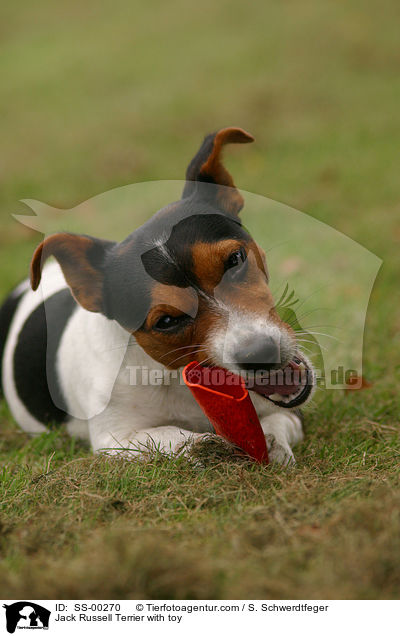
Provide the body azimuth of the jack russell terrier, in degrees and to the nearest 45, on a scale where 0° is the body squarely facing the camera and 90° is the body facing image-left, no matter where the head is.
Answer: approximately 315°
